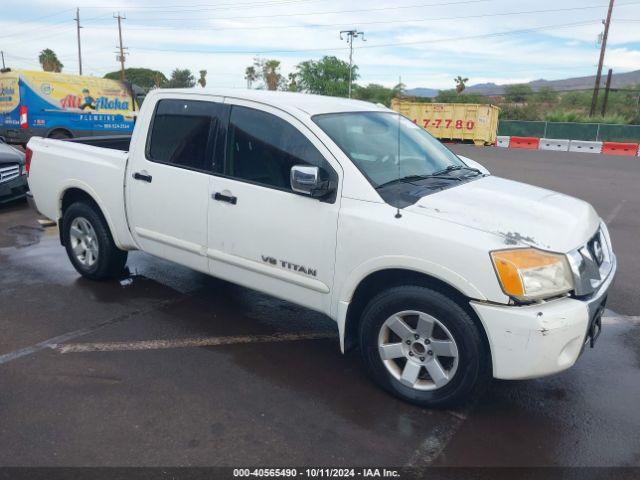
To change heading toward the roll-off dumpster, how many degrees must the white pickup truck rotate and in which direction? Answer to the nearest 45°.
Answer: approximately 135° to its left

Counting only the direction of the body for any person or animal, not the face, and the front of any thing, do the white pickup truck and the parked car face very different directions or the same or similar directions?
same or similar directions

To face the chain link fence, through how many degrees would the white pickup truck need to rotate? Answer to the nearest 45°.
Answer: approximately 90° to its left

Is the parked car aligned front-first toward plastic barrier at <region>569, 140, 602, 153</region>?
no

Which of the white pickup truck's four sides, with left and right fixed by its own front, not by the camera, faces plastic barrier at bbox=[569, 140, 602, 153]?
left

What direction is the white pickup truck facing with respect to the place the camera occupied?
facing the viewer and to the right of the viewer

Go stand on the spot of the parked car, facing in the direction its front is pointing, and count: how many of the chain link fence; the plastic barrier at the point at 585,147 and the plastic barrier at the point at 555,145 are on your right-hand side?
0

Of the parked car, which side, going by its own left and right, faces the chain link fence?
left

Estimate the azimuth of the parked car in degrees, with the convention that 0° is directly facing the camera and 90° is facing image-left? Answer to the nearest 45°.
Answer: approximately 315°

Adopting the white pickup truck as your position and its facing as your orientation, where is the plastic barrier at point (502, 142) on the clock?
The plastic barrier is roughly at 8 o'clock from the white pickup truck.

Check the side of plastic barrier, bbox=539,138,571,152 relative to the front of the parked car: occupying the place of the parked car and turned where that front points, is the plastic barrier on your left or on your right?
on your left

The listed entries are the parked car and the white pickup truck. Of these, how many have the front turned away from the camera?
0

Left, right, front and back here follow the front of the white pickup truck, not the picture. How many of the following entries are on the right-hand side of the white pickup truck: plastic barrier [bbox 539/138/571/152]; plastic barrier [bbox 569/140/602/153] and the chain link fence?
0
